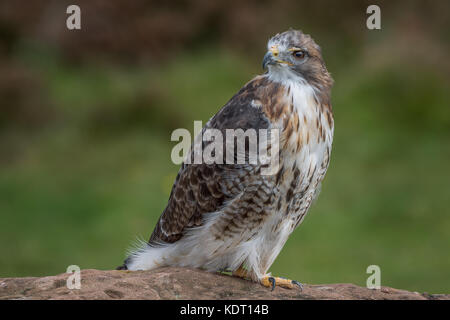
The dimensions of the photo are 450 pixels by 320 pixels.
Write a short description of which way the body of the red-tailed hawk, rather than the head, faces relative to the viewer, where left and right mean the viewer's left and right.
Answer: facing the viewer and to the right of the viewer
